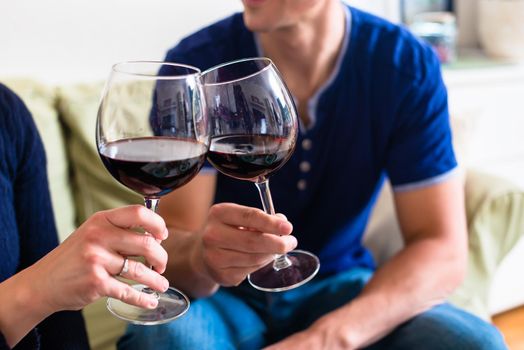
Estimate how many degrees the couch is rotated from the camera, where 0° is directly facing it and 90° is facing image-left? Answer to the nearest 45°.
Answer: approximately 0°
